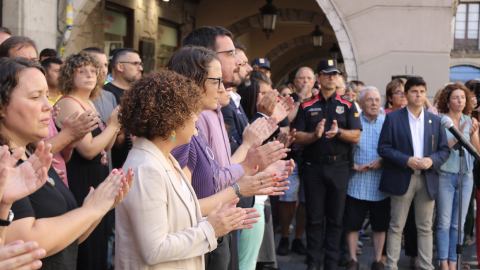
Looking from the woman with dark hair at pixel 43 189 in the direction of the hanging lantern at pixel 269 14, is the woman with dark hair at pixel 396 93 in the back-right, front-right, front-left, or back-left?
front-right

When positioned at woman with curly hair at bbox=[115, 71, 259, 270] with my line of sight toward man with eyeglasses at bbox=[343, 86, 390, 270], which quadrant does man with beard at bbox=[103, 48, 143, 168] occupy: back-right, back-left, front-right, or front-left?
front-left

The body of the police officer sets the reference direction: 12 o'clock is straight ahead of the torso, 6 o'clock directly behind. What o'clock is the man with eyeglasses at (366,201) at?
The man with eyeglasses is roughly at 8 o'clock from the police officer.

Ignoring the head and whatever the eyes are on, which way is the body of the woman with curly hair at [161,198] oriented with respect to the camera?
to the viewer's right

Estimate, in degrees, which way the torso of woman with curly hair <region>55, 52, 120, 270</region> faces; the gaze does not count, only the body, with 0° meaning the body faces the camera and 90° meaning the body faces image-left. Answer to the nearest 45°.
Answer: approximately 315°

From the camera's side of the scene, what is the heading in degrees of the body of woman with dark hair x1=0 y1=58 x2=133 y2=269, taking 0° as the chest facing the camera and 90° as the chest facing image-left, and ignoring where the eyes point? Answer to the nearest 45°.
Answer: approximately 270°

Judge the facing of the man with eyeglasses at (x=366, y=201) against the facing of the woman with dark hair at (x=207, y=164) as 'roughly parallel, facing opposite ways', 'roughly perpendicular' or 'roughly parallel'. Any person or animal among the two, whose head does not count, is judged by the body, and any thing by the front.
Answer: roughly perpendicular

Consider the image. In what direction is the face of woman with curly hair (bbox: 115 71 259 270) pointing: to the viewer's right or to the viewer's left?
to the viewer's right

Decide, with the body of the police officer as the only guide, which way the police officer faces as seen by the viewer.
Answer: toward the camera

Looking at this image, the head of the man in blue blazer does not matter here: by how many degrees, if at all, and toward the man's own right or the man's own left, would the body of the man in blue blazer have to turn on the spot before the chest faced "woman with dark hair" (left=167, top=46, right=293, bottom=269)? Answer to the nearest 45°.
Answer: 0° — they already face them

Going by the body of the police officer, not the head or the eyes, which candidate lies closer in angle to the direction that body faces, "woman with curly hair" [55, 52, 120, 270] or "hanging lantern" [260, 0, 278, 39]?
the woman with curly hair

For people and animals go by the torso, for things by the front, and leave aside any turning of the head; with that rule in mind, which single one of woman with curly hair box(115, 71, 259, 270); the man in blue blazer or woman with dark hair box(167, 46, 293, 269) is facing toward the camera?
the man in blue blazer

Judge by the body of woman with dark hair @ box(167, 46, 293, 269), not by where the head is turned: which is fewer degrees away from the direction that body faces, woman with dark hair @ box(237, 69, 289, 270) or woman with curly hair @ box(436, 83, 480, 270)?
the woman with curly hair

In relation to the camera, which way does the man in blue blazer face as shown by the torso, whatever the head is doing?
toward the camera

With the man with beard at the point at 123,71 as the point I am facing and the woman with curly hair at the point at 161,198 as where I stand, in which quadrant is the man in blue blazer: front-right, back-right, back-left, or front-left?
front-right

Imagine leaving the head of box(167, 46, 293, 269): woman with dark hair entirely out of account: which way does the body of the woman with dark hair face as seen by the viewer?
to the viewer's right
